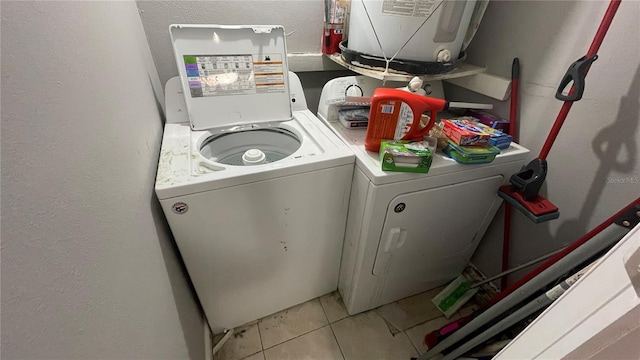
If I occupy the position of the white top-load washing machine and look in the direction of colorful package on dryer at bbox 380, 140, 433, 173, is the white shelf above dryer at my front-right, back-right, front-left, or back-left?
front-left

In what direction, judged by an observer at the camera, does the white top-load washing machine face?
facing the viewer

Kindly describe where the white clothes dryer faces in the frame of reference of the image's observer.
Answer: facing the viewer and to the right of the viewer

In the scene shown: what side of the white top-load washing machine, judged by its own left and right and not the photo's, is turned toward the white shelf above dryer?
left

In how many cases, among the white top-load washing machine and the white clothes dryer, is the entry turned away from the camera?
0

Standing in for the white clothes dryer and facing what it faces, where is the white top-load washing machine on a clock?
The white top-load washing machine is roughly at 4 o'clock from the white clothes dryer.

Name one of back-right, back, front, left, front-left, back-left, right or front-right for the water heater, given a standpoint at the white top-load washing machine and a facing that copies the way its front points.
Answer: left

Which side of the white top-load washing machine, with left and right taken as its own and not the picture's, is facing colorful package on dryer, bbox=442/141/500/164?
left

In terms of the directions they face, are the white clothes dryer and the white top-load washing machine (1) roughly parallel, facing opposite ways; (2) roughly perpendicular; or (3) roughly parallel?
roughly parallel
